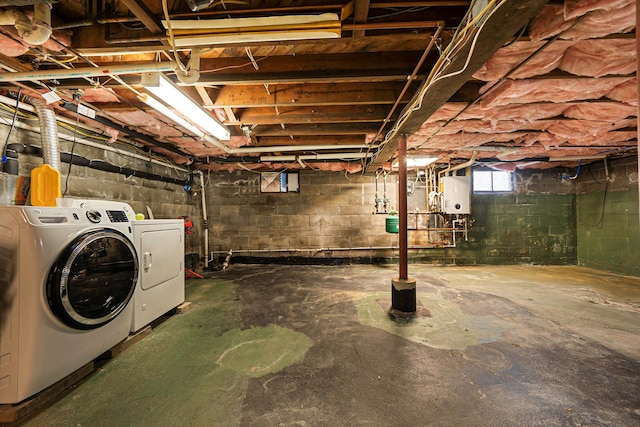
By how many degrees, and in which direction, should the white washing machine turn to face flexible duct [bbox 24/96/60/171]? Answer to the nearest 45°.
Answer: approximately 135° to its left

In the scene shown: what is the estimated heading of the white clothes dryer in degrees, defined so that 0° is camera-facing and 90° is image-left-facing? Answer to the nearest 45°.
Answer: approximately 315°

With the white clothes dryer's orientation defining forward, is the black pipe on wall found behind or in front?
behind

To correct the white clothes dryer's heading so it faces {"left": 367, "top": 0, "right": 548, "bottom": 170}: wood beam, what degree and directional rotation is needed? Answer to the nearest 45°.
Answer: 0° — it already faces it

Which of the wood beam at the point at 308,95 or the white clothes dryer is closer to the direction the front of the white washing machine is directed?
the wood beam
